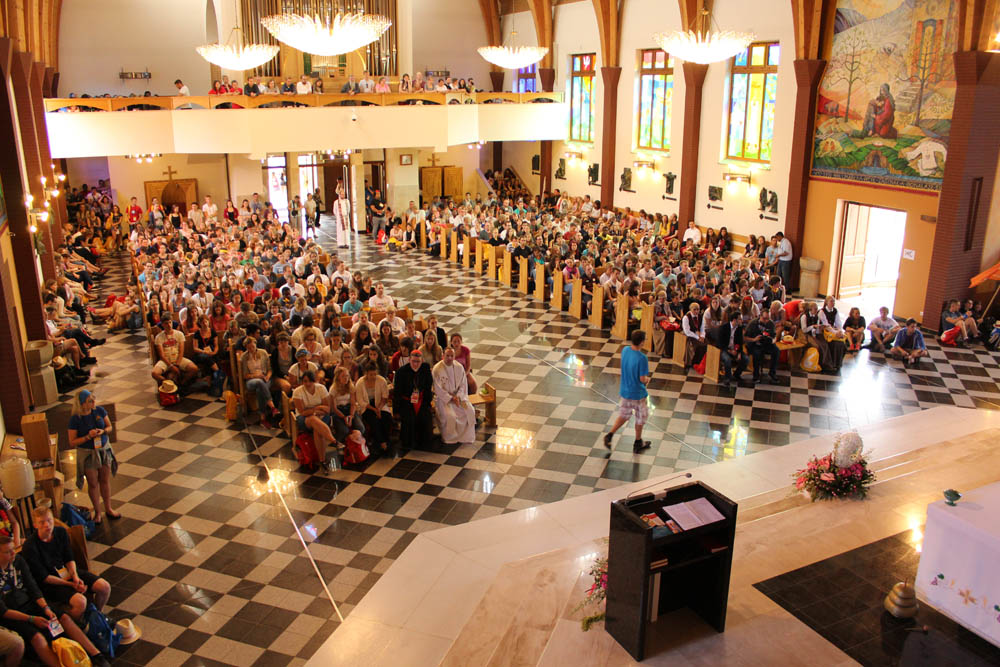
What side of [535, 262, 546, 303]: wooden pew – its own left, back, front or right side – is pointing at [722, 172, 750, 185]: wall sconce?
left

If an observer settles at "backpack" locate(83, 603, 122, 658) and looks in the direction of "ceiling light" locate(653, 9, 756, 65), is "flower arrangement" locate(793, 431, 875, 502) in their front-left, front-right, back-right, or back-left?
front-right

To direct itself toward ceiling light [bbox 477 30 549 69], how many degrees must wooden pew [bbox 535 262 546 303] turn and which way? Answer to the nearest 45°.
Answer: approximately 135° to its left

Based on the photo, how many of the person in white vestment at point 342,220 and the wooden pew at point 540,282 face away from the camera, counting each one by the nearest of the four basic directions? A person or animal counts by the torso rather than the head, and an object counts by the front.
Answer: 0

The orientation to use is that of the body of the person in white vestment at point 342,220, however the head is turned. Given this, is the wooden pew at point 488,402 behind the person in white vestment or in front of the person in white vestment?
in front

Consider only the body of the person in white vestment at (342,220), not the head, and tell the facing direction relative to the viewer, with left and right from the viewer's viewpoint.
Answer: facing the viewer and to the right of the viewer

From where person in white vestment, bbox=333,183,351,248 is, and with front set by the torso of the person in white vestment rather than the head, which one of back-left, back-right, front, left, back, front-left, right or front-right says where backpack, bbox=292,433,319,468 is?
front-right

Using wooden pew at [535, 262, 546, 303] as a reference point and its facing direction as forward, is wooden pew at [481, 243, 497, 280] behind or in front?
behind

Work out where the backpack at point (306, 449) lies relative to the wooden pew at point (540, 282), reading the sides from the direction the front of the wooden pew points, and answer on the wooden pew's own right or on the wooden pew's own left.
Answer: on the wooden pew's own right

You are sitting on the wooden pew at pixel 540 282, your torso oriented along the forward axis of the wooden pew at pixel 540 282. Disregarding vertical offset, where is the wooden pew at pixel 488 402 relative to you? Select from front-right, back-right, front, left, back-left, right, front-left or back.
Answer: front-right
